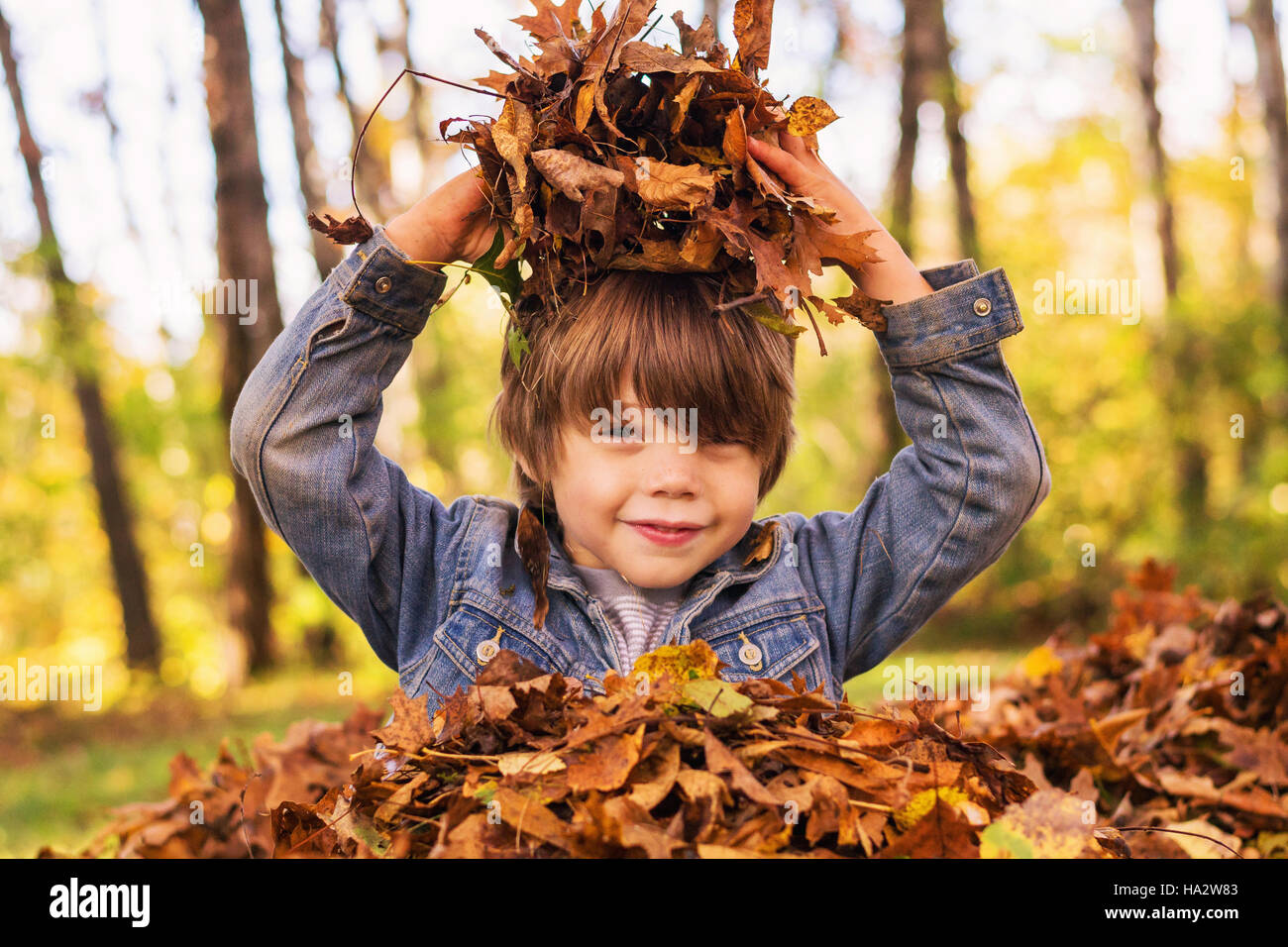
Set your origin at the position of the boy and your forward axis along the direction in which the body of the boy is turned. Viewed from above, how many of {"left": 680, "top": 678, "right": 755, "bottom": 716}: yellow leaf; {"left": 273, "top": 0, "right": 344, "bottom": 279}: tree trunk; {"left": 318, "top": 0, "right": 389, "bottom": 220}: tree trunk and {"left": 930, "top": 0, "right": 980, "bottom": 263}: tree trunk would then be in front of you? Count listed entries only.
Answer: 1

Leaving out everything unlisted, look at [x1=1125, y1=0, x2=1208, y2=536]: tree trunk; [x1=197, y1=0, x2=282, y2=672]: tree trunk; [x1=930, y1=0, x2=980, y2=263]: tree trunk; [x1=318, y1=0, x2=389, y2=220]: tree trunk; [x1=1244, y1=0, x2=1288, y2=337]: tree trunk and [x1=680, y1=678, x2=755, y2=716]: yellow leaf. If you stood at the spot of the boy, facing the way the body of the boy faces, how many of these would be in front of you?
1

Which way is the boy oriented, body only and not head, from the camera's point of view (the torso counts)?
toward the camera

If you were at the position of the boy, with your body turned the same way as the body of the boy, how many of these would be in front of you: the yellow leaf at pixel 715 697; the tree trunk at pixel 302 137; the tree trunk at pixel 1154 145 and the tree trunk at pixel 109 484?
1

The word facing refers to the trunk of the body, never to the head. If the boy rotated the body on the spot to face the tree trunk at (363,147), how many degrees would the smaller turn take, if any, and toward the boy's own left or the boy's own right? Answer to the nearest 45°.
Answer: approximately 180°

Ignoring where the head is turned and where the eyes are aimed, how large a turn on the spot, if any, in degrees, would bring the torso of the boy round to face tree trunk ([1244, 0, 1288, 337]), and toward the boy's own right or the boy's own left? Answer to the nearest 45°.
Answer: approximately 135° to the boy's own left

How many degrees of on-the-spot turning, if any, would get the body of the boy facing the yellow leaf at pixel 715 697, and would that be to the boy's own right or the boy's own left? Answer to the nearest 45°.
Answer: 0° — they already face it

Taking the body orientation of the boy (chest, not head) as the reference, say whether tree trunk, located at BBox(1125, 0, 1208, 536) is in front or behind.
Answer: behind

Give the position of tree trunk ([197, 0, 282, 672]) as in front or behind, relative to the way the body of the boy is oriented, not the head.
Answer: behind

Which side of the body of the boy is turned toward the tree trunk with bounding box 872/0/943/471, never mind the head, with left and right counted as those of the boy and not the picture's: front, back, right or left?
back

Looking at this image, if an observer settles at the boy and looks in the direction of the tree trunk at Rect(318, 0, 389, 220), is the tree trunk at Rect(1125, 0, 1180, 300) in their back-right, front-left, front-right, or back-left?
front-right

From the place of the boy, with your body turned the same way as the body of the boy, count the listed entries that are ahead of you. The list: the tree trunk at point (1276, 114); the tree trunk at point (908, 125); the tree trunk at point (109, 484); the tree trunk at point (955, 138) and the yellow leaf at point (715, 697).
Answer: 1

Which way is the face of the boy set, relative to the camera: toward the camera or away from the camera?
toward the camera

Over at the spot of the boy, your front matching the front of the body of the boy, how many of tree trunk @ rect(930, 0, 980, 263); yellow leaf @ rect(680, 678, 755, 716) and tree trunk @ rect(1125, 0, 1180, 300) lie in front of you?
1

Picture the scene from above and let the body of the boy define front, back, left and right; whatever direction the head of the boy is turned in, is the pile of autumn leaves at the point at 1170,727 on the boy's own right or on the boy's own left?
on the boy's own left

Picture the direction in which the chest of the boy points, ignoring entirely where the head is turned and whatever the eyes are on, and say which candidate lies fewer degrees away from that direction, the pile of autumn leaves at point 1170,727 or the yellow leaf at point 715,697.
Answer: the yellow leaf
